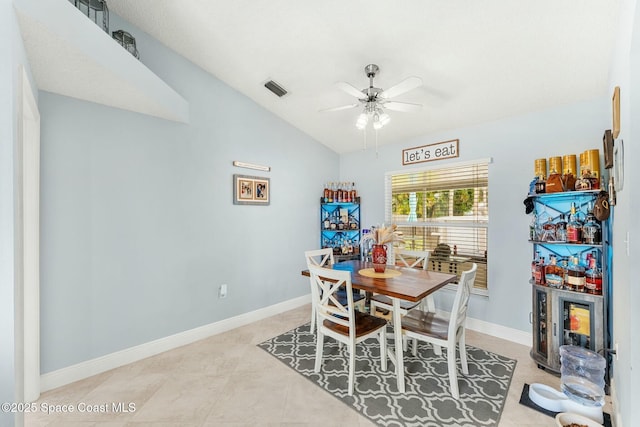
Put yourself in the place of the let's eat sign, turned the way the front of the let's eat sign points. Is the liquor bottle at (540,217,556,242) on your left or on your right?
on your left

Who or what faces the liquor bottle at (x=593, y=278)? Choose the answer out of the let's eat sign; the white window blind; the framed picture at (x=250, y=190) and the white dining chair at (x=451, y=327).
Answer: the framed picture

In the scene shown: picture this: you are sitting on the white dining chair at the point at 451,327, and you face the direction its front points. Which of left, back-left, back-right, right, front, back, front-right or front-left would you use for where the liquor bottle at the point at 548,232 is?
right

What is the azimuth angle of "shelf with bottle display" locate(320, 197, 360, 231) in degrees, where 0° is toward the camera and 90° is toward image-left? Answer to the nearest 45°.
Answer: approximately 0°

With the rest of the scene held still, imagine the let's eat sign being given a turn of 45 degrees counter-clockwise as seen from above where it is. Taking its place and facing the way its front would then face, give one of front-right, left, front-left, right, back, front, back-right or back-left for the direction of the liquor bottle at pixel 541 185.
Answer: front-left

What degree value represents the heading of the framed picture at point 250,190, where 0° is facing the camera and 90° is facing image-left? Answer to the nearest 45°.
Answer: approximately 315°

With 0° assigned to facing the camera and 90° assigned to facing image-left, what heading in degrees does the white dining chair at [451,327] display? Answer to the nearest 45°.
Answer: approximately 135°

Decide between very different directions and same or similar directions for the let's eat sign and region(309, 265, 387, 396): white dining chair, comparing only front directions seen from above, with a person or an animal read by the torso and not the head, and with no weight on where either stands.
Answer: very different directions

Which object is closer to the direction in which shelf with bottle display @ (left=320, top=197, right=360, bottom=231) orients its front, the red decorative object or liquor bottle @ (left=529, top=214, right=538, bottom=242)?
the red decorative object

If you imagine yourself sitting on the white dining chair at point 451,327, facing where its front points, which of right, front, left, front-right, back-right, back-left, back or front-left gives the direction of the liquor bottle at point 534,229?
right

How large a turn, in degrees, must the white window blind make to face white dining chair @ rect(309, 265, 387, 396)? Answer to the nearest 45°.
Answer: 0° — it already faces it

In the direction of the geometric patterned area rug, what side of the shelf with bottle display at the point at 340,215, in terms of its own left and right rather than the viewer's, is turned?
front

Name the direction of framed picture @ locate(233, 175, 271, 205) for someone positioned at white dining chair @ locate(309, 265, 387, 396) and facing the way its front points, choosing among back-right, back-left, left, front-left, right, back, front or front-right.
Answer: left

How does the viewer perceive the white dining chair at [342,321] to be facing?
facing away from the viewer and to the right of the viewer
